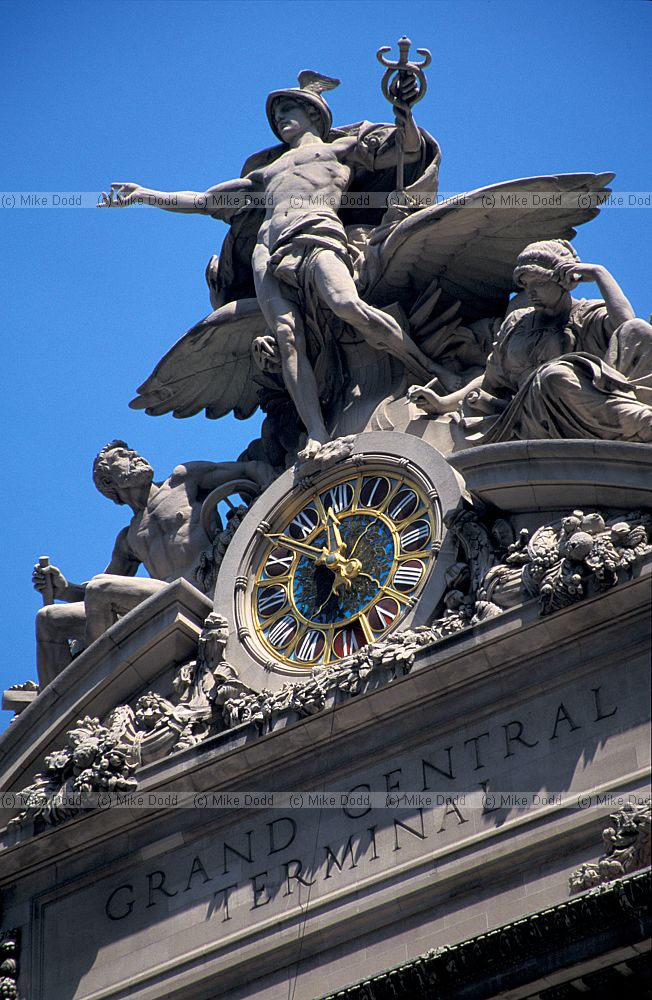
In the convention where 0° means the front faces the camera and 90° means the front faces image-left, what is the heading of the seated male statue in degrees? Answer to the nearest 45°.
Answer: approximately 45°

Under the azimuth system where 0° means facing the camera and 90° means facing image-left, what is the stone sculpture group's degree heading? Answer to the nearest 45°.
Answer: approximately 45°

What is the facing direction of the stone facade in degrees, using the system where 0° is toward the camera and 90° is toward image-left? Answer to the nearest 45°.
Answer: approximately 45°

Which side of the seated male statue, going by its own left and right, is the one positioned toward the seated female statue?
left
